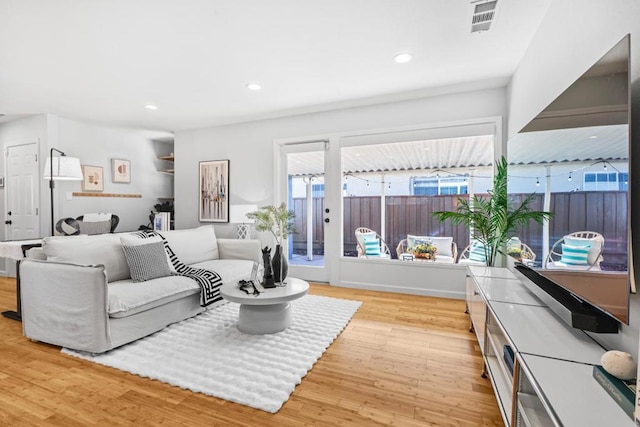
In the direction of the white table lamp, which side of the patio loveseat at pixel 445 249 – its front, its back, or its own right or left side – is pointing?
right

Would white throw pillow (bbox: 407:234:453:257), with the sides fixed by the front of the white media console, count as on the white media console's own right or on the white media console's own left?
on the white media console's own right

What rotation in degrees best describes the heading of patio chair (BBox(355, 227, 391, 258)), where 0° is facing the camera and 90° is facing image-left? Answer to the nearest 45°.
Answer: approximately 315°

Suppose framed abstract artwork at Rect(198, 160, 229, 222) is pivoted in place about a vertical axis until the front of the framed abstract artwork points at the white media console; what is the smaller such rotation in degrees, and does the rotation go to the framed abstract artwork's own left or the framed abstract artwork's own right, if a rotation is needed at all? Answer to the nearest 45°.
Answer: approximately 45° to the framed abstract artwork's own left

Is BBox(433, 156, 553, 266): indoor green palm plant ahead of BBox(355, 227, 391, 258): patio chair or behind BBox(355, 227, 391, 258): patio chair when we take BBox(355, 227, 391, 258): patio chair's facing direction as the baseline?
ahead

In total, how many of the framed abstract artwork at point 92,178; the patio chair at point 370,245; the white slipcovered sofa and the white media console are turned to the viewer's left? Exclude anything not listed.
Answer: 1

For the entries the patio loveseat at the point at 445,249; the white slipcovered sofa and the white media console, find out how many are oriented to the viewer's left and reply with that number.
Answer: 1

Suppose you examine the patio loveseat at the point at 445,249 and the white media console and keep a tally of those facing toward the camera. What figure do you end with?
1

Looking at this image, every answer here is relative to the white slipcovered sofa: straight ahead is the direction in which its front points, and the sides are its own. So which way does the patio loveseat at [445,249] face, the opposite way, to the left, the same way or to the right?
to the right

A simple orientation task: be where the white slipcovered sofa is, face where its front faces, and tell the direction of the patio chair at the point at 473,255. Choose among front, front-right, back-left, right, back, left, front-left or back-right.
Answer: front-left

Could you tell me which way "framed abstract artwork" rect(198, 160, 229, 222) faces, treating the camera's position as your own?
facing the viewer and to the left of the viewer

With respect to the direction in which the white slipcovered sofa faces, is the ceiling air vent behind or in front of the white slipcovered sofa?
in front

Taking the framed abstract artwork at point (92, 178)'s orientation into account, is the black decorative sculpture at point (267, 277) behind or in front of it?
in front
